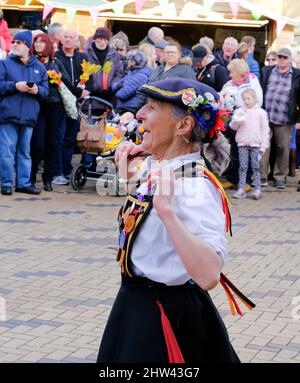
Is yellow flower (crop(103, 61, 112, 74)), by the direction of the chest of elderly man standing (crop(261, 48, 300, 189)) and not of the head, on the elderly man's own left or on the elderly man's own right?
on the elderly man's own right

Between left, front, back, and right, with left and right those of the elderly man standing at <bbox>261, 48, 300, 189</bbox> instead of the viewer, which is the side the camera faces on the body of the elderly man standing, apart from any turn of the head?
front

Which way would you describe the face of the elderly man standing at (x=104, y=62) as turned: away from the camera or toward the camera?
toward the camera

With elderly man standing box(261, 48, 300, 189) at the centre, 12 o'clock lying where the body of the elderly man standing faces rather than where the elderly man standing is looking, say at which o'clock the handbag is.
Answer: The handbag is roughly at 2 o'clock from the elderly man standing.

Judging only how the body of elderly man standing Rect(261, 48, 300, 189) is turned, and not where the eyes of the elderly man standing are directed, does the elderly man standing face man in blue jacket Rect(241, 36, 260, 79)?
no

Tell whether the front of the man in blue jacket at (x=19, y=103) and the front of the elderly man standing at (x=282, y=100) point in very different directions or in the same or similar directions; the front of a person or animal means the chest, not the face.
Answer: same or similar directions

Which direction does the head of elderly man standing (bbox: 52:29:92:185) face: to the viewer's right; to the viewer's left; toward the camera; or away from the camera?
toward the camera

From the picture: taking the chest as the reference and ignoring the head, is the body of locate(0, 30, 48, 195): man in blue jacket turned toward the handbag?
no

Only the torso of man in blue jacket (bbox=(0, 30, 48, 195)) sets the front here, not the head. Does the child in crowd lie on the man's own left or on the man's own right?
on the man's own left

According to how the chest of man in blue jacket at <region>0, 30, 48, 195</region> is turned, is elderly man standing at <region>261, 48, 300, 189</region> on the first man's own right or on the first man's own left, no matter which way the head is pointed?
on the first man's own left

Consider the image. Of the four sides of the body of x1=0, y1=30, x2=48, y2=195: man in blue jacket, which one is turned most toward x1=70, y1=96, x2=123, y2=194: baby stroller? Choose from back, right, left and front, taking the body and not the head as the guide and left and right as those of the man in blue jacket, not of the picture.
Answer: left

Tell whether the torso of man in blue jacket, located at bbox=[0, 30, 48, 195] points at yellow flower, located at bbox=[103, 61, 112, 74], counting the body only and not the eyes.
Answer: no

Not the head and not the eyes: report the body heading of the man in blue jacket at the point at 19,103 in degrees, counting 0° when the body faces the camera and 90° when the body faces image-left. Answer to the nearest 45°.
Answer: approximately 0°

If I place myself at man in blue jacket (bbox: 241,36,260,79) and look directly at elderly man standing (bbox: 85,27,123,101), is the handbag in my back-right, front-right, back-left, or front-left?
front-left

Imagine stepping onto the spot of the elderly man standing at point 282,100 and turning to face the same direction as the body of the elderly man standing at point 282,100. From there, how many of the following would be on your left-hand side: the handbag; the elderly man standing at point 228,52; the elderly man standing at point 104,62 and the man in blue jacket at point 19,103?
0
